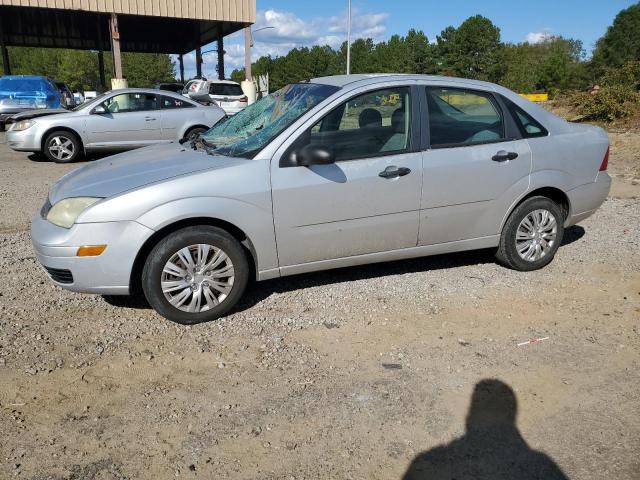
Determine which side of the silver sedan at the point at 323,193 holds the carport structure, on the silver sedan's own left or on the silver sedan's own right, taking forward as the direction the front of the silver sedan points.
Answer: on the silver sedan's own right

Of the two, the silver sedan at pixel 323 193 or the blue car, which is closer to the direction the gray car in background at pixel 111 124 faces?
the blue car

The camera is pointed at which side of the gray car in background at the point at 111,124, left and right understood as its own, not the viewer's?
left

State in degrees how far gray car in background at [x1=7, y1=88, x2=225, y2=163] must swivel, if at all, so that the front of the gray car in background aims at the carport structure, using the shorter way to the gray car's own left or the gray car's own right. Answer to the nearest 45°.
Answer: approximately 90° to the gray car's own right

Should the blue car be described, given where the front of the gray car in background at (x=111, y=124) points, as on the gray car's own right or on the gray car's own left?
on the gray car's own right

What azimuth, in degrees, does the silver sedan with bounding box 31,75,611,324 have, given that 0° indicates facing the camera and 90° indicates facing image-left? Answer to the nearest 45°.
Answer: approximately 45°

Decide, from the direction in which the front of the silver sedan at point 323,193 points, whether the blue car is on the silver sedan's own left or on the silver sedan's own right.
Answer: on the silver sedan's own right

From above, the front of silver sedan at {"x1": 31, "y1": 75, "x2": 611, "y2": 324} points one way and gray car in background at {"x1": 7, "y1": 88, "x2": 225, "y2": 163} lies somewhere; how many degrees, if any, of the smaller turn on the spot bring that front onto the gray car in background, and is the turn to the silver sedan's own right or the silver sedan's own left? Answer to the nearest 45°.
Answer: approximately 90° to the silver sedan's own right
